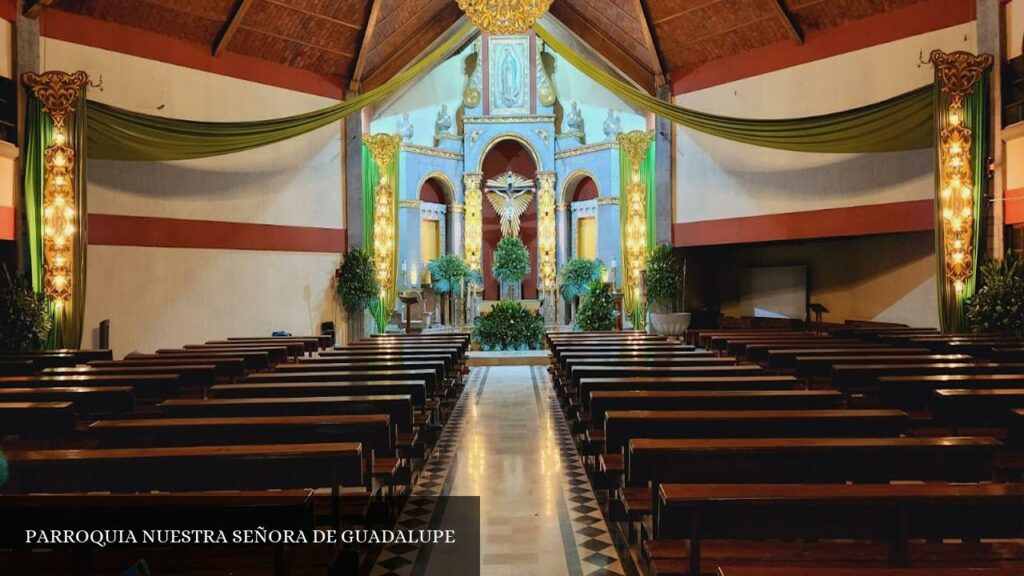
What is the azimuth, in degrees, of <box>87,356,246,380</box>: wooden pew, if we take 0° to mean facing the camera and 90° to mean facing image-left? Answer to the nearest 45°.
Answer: approximately 180°

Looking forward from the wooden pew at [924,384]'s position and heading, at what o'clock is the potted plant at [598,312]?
The potted plant is roughly at 11 o'clock from the wooden pew.

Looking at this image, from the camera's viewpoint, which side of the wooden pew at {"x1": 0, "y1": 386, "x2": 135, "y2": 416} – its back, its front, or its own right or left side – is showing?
back

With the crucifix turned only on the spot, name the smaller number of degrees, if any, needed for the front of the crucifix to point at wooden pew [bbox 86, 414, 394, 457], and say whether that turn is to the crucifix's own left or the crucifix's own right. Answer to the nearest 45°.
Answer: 0° — it already faces it

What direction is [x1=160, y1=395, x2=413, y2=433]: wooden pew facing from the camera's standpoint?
away from the camera

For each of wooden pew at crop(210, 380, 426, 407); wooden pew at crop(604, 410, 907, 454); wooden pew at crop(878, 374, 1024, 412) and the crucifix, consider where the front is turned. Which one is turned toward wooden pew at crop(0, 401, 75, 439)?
the crucifix

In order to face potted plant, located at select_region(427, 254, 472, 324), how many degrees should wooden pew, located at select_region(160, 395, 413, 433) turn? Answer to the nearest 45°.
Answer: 0° — it already faces it

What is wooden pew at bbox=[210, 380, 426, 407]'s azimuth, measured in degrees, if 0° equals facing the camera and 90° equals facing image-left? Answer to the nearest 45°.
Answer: approximately 180°

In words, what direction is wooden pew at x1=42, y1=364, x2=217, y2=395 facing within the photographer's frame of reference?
facing away from the viewer

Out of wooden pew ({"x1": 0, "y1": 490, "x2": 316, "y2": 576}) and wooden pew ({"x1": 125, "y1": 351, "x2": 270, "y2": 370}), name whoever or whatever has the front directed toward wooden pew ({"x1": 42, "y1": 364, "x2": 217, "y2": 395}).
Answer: wooden pew ({"x1": 0, "y1": 490, "x2": 316, "y2": 576})

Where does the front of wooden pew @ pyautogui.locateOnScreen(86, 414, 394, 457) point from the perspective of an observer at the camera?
facing away from the viewer

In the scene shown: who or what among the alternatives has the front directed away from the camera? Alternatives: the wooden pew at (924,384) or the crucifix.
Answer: the wooden pew

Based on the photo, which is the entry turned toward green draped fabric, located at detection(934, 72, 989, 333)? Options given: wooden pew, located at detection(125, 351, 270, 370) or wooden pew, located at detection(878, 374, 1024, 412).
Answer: wooden pew, located at detection(878, 374, 1024, 412)

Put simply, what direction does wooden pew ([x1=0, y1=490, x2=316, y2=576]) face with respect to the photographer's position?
facing away from the viewer

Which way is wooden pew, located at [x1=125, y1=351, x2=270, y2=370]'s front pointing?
away from the camera
